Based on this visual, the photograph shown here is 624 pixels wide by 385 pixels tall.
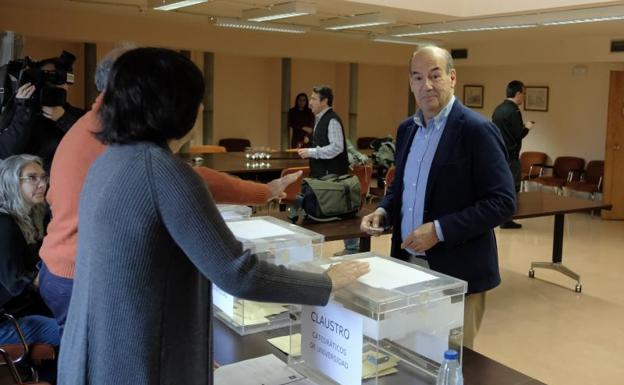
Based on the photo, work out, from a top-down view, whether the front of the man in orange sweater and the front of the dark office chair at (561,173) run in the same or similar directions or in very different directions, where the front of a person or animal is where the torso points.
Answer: very different directions

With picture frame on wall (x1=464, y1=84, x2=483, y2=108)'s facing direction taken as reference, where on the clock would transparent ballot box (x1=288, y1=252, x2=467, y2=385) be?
The transparent ballot box is roughly at 12 o'clock from the picture frame on wall.

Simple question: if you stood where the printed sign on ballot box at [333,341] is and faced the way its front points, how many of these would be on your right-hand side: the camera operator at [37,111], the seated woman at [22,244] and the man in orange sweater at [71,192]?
3

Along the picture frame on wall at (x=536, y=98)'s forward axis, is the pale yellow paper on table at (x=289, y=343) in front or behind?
in front

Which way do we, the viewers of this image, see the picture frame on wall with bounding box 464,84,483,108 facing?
facing the viewer

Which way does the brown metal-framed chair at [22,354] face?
to the viewer's right

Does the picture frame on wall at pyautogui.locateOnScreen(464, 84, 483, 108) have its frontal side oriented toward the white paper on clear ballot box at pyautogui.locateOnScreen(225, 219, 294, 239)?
yes

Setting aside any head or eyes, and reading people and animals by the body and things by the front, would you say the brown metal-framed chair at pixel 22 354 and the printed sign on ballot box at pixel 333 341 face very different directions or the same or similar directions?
very different directions

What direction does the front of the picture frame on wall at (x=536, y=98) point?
toward the camera

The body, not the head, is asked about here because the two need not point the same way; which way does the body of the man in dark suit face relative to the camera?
to the viewer's right

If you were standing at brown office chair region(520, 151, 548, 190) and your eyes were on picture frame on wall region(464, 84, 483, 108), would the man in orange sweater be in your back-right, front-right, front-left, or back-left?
back-left

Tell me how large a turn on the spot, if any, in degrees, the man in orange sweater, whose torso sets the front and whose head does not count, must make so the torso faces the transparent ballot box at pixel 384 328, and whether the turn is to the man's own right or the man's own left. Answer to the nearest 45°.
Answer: approximately 45° to the man's own right
